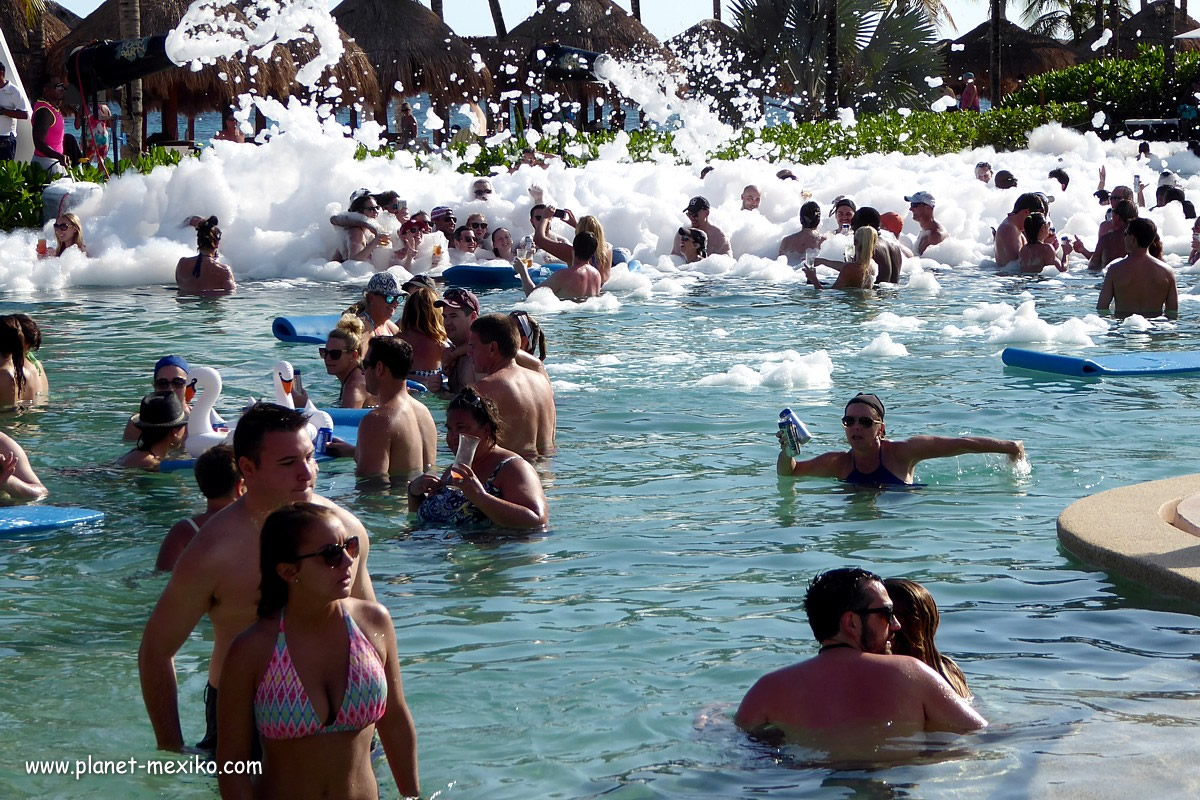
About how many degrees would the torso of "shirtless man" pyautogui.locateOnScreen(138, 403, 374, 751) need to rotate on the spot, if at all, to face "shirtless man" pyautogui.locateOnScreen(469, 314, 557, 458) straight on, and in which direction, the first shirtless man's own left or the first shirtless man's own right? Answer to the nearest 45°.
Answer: approximately 135° to the first shirtless man's own left

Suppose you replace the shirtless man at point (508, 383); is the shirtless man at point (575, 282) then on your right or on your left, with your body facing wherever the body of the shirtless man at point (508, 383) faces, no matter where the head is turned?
on your right

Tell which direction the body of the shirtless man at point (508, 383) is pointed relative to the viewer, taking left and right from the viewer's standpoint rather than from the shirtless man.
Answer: facing away from the viewer and to the left of the viewer

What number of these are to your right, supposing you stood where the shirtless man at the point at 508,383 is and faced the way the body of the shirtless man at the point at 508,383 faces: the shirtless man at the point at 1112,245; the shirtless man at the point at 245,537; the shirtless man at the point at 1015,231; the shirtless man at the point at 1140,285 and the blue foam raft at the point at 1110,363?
4

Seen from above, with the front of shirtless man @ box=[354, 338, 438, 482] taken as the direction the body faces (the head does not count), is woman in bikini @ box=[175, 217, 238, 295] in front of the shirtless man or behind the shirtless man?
in front

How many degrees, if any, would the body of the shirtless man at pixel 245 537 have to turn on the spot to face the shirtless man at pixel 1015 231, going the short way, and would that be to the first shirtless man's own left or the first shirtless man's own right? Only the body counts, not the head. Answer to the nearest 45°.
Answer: approximately 90° to the first shirtless man's own left

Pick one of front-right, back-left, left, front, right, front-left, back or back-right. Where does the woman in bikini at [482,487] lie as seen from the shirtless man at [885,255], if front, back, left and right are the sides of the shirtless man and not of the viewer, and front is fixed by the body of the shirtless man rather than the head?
back

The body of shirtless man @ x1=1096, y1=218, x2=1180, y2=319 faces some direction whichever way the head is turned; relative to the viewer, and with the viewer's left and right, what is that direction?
facing away from the viewer

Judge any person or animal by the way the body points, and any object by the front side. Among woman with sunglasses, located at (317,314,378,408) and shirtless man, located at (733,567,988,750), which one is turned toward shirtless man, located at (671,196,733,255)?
shirtless man, located at (733,567,988,750)

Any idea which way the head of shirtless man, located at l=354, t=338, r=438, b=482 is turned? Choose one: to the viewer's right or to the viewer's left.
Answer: to the viewer's left

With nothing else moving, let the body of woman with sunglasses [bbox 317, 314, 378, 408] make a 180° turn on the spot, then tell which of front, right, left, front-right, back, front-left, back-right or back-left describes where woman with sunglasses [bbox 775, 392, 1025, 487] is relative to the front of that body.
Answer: front-right

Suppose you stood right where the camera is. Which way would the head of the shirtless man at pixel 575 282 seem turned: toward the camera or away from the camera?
away from the camera
